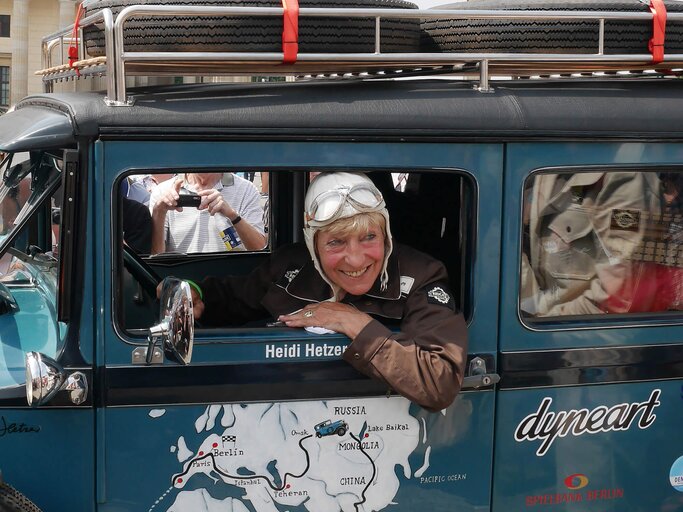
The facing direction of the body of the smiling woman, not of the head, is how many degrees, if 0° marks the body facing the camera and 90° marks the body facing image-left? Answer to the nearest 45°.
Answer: approximately 0°
